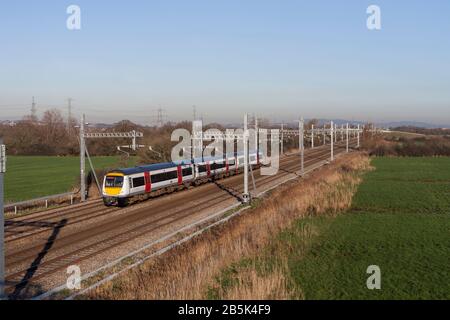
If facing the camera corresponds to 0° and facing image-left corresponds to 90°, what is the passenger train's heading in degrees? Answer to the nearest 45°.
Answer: approximately 45°
